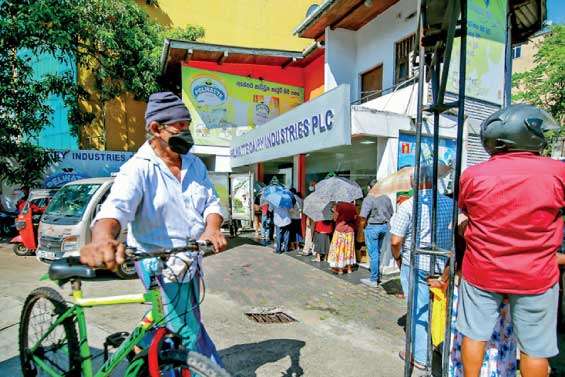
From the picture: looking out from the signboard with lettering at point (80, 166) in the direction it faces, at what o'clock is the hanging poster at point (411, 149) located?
The hanging poster is roughly at 11 o'clock from the signboard with lettering.

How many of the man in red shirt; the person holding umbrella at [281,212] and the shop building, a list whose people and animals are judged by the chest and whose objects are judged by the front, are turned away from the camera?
2

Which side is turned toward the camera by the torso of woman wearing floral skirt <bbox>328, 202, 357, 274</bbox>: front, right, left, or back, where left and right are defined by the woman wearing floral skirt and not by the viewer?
back

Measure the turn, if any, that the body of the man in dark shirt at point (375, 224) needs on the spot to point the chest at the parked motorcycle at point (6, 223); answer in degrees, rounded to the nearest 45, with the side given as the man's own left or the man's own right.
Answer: approximately 45° to the man's own left

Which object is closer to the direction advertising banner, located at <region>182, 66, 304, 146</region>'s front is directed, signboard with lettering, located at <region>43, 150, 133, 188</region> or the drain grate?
the drain grate

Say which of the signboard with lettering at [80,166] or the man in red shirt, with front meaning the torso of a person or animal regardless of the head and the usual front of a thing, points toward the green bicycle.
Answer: the signboard with lettering

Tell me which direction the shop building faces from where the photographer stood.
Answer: facing the viewer and to the left of the viewer

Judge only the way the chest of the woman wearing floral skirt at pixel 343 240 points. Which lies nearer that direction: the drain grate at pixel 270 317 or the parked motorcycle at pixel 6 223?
the parked motorcycle

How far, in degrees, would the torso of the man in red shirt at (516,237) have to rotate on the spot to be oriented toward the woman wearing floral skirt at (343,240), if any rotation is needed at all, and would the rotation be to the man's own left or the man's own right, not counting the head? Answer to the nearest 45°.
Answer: approximately 45° to the man's own left

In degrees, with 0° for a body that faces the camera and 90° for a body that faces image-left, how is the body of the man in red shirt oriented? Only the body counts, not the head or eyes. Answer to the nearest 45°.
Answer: approximately 180°

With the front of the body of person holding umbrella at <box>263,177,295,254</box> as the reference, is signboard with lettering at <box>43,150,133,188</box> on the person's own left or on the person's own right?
on the person's own left

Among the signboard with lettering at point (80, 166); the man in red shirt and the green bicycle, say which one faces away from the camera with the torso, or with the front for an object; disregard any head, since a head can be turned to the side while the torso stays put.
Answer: the man in red shirt

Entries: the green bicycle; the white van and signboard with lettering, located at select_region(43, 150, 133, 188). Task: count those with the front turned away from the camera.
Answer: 0

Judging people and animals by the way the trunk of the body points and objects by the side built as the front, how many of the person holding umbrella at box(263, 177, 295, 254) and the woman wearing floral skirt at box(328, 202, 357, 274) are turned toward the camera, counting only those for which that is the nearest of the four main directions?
0

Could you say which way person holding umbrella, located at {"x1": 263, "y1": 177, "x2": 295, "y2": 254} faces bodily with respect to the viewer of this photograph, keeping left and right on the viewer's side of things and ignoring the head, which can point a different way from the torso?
facing away from the viewer
